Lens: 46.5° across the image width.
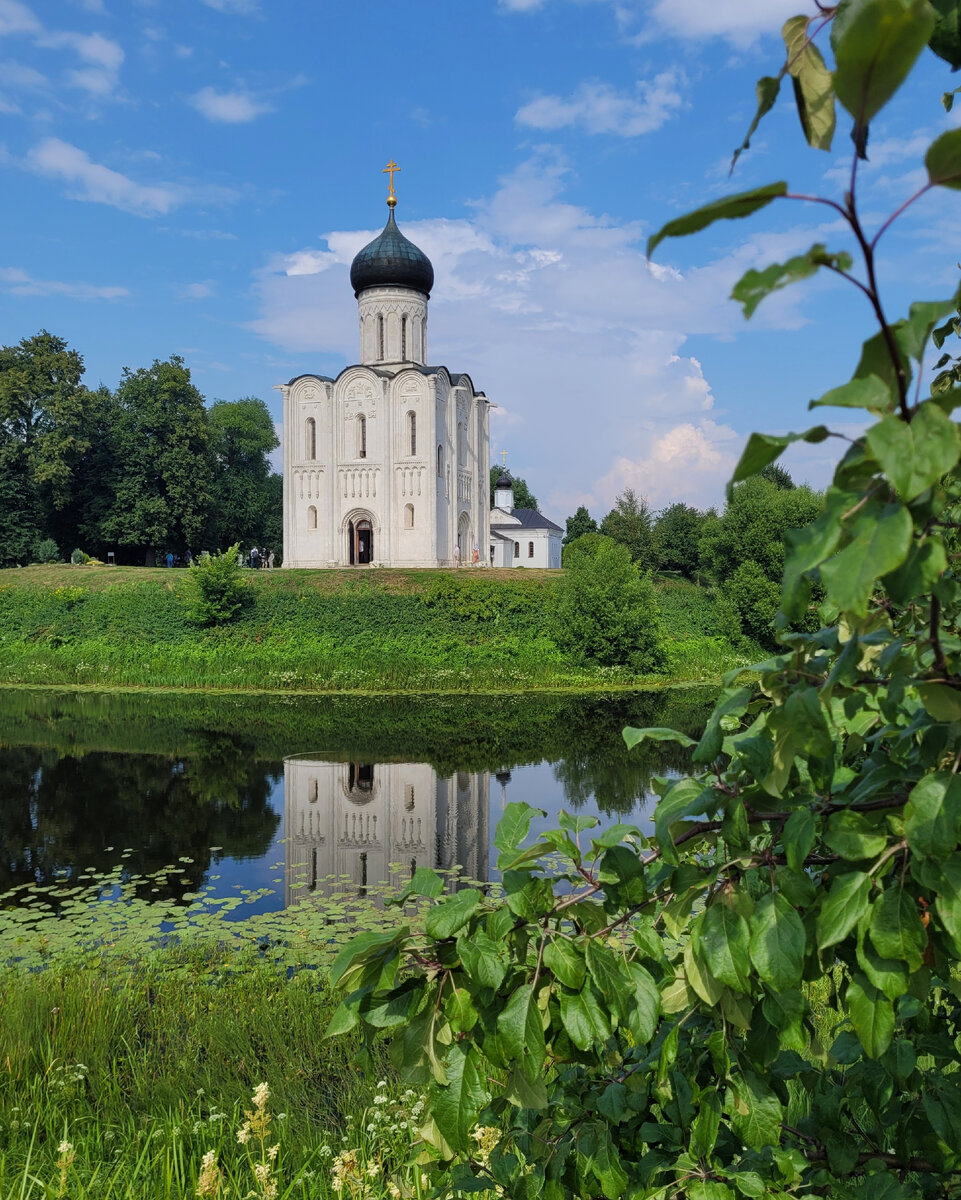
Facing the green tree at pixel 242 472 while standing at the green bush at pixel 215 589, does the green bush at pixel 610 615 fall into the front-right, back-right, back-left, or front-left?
back-right

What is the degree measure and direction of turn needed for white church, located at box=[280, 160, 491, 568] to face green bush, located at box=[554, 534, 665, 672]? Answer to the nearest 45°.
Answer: approximately 45° to its left

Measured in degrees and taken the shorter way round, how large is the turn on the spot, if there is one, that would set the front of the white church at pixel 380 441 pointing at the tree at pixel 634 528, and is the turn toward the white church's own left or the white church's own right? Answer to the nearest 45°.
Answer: approximately 135° to the white church's own left

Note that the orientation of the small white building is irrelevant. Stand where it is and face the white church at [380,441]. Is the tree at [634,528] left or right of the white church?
left

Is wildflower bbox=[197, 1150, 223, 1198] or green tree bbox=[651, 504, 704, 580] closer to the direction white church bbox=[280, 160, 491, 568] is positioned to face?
the wildflower

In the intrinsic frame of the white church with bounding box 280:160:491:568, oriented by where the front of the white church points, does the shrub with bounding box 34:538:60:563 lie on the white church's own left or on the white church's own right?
on the white church's own right

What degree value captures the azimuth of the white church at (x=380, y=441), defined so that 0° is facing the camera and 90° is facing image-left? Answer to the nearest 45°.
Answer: approximately 0°

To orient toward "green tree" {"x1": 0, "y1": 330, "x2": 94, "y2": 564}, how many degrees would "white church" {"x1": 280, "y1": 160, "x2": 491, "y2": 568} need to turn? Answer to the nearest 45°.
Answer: approximately 90° to its right

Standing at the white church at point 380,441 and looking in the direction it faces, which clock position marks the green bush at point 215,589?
The green bush is roughly at 1 o'clock from the white church.

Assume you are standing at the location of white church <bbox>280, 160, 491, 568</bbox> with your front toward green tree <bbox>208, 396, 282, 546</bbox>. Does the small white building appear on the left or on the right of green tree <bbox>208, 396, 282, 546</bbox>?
right

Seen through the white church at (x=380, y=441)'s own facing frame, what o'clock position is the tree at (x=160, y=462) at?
The tree is roughly at 4 o'clock from the white church.
